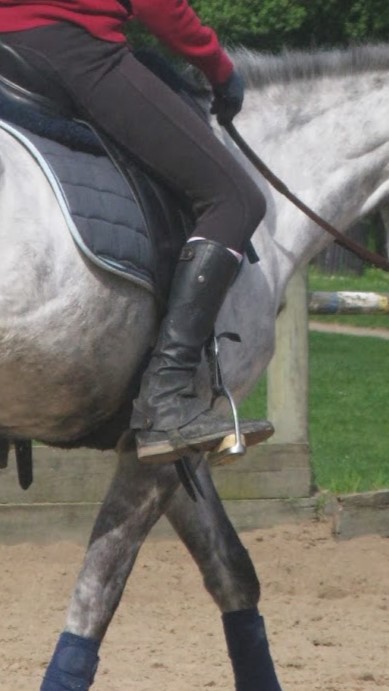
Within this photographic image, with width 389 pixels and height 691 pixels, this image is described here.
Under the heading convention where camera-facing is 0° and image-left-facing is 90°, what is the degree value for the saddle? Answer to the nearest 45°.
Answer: approximately 270°
